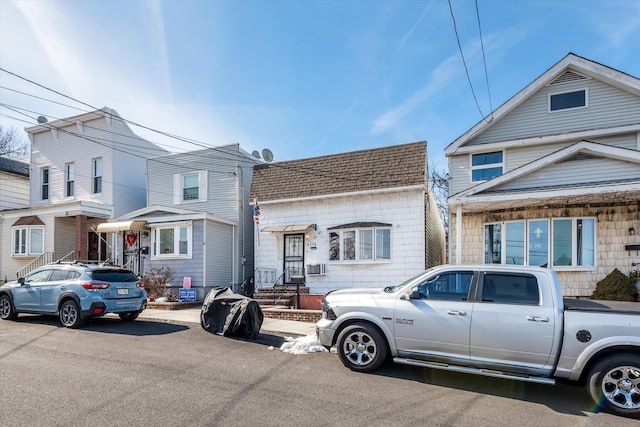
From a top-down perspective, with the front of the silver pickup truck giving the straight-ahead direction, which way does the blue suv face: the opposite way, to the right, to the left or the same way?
the same way

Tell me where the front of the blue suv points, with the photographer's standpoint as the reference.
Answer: facing away from the viewer and to the left of the viewer

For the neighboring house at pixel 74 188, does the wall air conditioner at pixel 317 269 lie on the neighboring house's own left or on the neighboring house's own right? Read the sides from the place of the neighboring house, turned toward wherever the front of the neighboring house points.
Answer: on the neighboring house's own left

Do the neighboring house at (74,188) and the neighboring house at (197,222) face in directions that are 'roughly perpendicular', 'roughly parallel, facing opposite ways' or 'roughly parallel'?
roughly parallel

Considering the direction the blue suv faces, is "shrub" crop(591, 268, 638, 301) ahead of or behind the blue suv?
behind

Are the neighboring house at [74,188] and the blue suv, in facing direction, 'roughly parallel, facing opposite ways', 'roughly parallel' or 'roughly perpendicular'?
roughly perpendicular

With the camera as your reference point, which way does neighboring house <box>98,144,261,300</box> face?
facing the viewer and to the left of the viewer

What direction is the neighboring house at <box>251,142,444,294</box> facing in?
toward the camera

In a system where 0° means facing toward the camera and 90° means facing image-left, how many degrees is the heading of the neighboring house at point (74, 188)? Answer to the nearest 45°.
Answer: approximately 45°

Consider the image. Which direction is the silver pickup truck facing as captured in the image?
to the viewer's left

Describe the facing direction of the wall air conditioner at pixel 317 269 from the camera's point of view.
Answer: facing the viewer

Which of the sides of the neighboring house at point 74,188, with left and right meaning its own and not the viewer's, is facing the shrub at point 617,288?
left

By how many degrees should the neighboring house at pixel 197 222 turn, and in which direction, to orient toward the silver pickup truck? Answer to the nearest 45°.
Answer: approximately 45° to its left

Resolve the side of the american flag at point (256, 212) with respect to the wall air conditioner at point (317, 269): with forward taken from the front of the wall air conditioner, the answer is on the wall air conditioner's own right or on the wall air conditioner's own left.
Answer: on the wall air conditioner's own right
